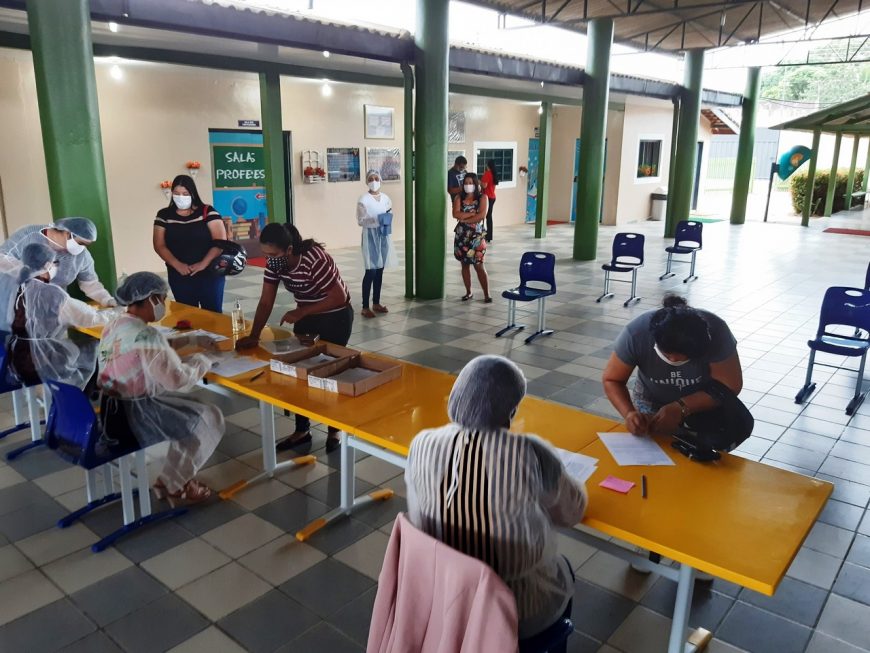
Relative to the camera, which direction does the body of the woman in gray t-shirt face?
toward the camera

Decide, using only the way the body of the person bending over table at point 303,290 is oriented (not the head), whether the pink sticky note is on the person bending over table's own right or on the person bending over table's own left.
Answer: on the person bending over table's own left

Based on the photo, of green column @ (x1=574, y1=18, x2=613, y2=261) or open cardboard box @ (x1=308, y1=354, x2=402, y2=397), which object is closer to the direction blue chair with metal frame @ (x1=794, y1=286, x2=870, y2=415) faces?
the open cardboard box

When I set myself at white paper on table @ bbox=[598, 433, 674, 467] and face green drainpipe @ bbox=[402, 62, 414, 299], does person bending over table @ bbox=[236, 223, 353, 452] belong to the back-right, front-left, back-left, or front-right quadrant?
front-left

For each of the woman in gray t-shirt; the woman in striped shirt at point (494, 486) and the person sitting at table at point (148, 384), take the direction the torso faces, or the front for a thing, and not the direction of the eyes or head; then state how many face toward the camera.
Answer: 1

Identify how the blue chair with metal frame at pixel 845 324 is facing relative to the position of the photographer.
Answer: facing the viewer and to the left of the viewer

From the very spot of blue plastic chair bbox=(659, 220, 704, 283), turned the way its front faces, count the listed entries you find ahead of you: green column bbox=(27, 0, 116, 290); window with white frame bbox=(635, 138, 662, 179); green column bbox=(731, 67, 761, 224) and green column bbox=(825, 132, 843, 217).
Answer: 1

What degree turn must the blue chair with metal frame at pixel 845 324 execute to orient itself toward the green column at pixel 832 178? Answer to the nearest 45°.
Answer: approximately 135° to its right

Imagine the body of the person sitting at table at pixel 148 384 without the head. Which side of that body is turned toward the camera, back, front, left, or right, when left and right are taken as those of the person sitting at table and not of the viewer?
right

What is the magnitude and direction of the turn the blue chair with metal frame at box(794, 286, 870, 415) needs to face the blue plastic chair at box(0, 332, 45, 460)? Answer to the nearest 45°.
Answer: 0° — it already faces it

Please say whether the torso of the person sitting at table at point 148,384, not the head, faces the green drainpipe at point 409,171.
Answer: no

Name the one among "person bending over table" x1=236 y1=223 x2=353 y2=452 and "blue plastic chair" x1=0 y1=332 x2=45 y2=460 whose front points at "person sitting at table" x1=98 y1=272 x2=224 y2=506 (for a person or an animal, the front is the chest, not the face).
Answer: "person bending over table" x1=236 y1=223 x2=353 y2=452

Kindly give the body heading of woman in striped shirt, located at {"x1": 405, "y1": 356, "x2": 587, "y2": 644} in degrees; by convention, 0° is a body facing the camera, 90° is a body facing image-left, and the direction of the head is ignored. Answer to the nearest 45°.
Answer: approximately 225°

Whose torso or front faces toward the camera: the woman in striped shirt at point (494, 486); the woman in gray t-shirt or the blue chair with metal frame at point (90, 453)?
the woman in gray t-shirt

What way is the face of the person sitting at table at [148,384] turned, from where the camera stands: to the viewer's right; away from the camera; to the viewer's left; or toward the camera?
to the viewer's right

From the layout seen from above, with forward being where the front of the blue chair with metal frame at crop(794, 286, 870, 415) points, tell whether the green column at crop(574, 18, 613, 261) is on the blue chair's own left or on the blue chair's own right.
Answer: on the blue chair's own right

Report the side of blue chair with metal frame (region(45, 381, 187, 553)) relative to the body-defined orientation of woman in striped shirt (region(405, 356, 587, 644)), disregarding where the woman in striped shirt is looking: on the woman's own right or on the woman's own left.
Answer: on the woman's own left

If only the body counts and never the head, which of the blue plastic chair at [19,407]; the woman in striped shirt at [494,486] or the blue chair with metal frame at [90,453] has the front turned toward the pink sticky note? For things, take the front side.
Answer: the woman in striped shirt
